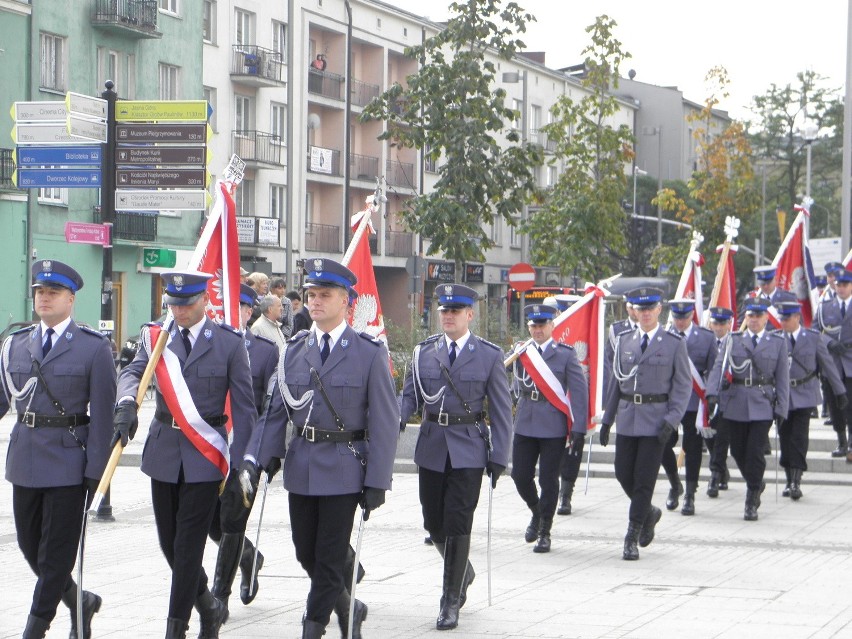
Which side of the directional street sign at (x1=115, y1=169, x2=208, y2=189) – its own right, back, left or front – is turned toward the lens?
front

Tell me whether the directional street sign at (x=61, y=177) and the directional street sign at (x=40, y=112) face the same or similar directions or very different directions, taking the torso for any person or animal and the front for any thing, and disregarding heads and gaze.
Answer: same or similar directions

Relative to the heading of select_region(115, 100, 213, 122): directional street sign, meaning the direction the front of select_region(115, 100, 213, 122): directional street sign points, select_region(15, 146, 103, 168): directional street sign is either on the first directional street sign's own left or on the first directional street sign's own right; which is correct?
on the first directional street sign's own right

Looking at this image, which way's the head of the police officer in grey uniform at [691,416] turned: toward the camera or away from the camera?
toward the camera

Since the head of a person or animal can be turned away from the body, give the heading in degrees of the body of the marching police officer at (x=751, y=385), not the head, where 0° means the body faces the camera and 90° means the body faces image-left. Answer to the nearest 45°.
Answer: approximately 0°

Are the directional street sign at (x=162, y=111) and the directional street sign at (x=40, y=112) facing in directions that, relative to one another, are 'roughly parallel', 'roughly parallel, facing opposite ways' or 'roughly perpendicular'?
roughly parallel

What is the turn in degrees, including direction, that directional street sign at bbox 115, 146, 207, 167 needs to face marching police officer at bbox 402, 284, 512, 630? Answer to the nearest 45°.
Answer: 0° — it already faces them

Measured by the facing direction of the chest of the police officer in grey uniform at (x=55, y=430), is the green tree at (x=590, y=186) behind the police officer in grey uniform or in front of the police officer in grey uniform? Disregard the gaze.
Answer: behind

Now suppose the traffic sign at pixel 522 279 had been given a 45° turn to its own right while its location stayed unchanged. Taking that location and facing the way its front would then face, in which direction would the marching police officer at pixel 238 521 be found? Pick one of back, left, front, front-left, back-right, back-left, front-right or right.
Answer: front-left

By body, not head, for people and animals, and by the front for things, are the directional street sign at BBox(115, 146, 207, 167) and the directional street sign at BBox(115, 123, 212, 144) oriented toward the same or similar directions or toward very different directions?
same or similar directions

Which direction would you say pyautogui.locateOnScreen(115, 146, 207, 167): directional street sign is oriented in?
toward the camera

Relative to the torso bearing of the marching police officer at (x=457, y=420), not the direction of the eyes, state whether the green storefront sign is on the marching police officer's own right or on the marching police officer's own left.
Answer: on the marching police officer's own right

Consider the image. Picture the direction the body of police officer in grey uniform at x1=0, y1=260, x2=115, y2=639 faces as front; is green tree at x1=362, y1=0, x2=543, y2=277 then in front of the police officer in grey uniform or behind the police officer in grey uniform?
behind

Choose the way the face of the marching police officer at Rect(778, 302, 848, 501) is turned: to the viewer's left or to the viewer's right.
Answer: to the viewer's left
